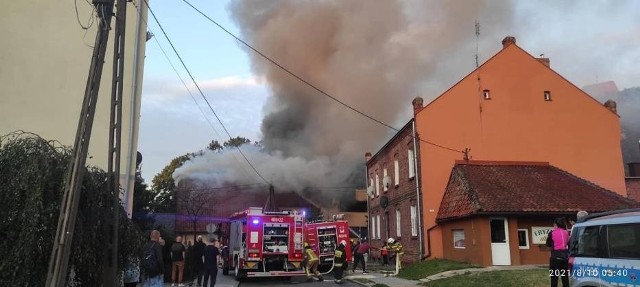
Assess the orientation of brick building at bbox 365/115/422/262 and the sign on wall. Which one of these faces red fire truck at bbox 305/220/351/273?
the brick building

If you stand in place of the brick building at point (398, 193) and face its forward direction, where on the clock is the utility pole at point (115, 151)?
The utility pole is roughly at 11 o'clock from the brick building.

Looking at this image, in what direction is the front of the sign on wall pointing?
toward the camera

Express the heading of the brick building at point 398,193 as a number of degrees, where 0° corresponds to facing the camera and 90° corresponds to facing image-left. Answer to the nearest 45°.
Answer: approximately 45°
